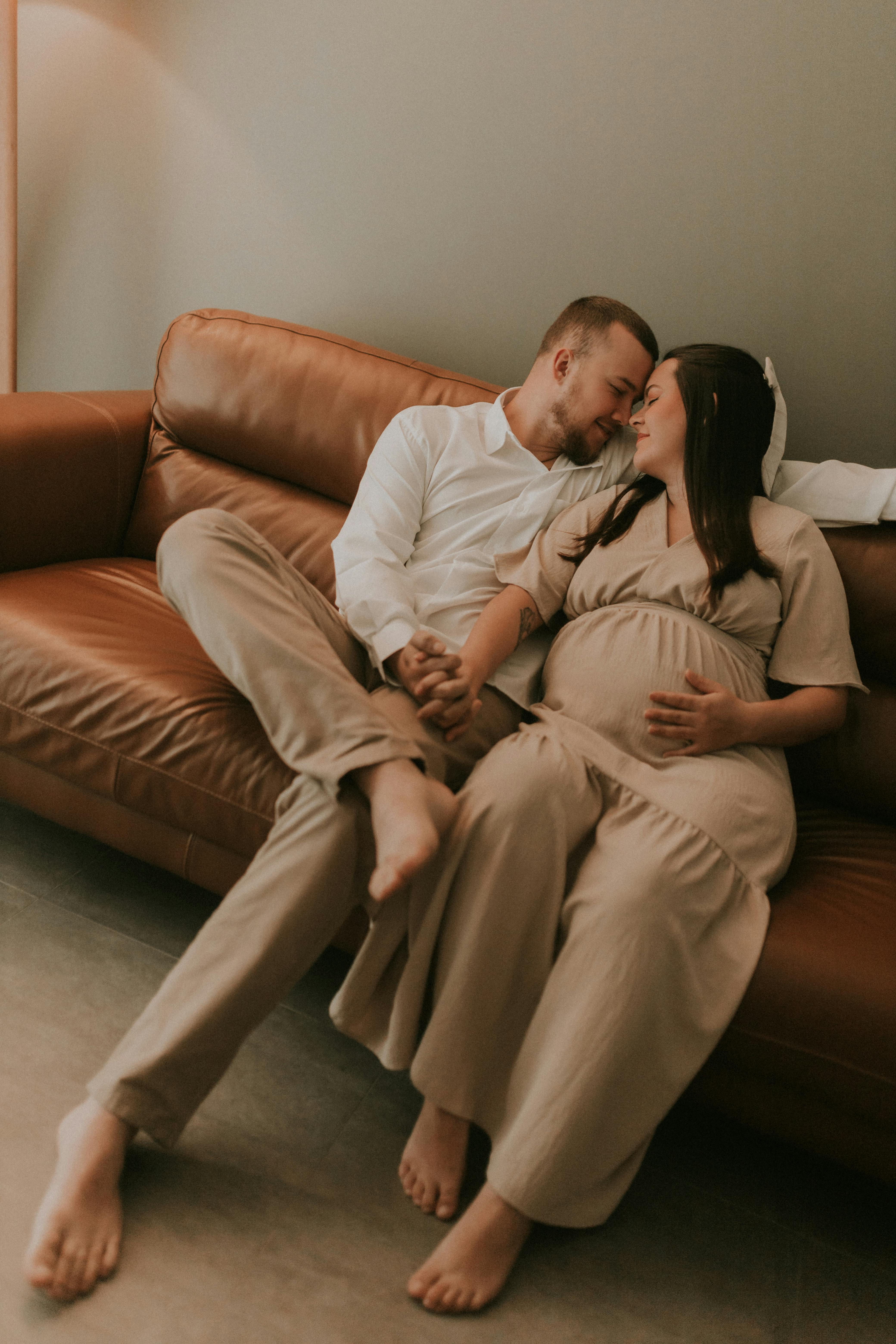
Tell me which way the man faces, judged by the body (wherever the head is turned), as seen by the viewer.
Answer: toward the camera

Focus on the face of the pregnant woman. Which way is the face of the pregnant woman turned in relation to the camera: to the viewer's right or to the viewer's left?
to the viewer's left

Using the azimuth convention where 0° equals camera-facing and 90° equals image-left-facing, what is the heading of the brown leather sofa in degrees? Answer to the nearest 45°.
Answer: approximately 45°

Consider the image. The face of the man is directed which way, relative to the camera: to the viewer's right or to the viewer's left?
to the viewer's right
